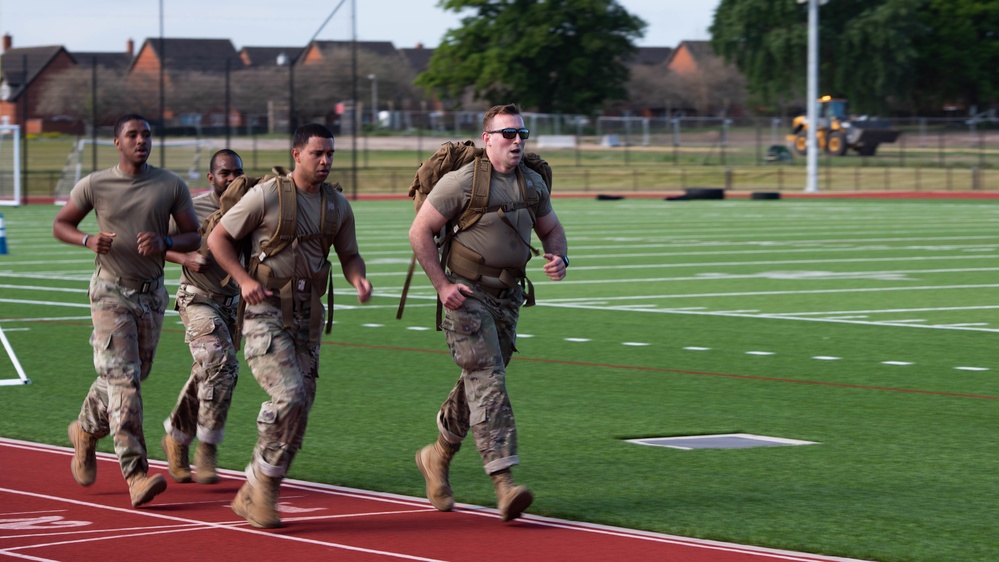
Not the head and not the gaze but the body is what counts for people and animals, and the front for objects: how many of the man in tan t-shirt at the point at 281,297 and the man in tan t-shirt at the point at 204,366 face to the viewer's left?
0

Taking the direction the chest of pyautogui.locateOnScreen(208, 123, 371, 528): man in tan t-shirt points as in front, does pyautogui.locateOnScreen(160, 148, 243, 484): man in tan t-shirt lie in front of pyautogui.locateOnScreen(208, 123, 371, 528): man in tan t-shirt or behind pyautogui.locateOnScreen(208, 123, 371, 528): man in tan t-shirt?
behind

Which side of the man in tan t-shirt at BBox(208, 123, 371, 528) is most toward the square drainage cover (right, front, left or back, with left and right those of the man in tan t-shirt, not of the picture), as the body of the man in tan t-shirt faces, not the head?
left

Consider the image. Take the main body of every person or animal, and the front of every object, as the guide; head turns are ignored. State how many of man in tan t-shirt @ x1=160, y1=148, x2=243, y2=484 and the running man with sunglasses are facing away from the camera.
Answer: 0

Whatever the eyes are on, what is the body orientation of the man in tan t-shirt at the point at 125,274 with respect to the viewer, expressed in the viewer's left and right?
facing the viewer and to the right of the viewer
